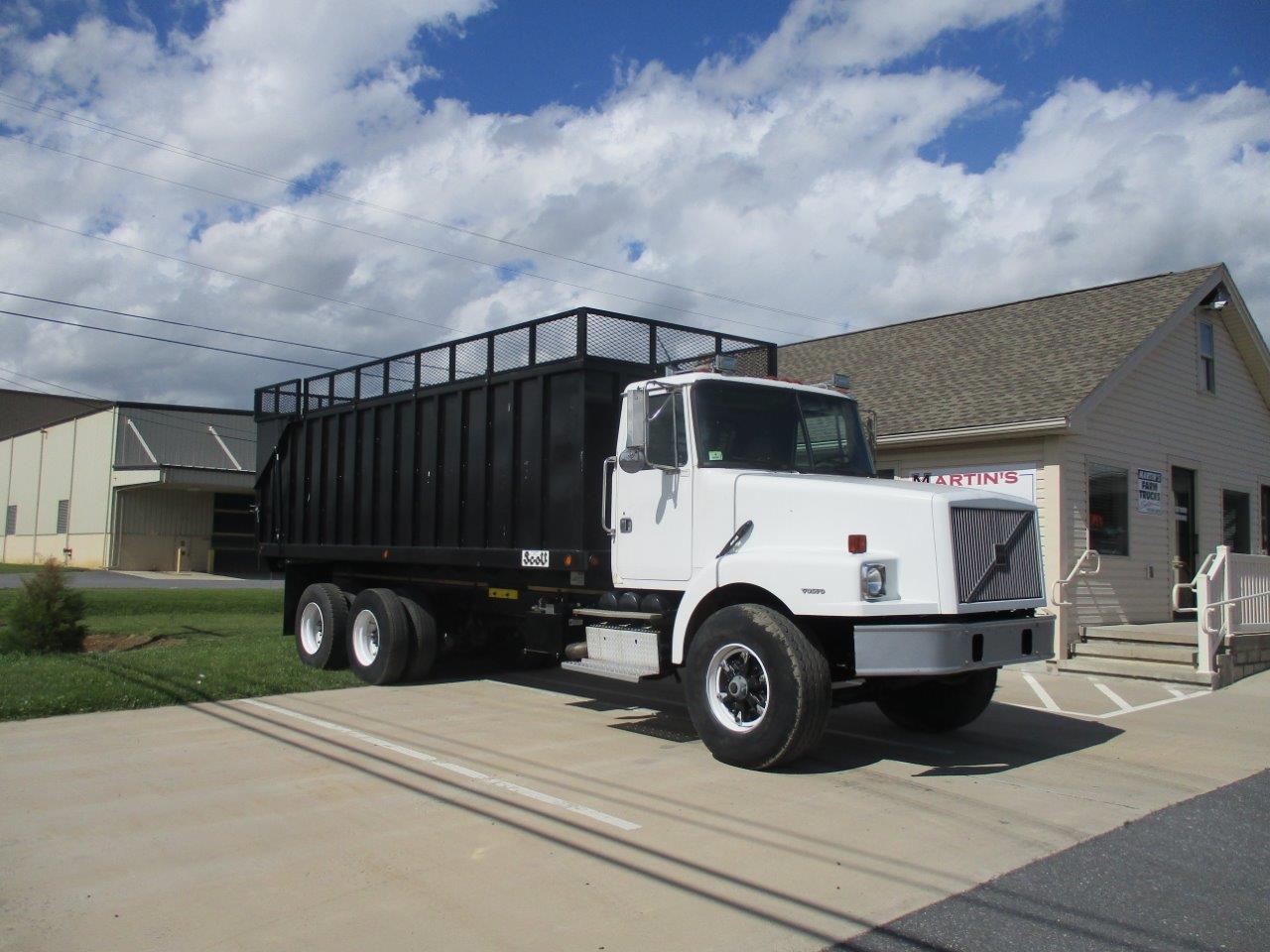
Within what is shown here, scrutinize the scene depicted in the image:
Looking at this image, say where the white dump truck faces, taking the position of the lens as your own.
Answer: facing the viewer and to the right of the viewer

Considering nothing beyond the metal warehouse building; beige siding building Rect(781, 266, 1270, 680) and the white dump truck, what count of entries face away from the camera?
0

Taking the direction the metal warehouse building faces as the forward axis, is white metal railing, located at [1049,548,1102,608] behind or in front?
in front

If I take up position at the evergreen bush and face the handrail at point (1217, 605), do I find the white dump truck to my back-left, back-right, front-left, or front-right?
front-right

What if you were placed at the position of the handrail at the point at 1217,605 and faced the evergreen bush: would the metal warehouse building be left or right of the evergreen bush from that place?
right

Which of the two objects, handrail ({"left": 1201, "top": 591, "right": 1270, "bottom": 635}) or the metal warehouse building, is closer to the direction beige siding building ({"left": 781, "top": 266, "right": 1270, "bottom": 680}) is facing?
the handrail

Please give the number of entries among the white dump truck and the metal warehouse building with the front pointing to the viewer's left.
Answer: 0

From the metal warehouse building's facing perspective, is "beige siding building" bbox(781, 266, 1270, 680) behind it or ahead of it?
ahead

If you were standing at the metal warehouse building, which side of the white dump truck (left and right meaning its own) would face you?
back

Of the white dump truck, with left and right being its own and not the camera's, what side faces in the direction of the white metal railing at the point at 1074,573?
left

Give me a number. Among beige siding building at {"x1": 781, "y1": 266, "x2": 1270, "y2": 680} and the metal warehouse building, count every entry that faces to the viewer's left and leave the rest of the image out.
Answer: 0

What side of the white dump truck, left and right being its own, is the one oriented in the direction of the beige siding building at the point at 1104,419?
left
